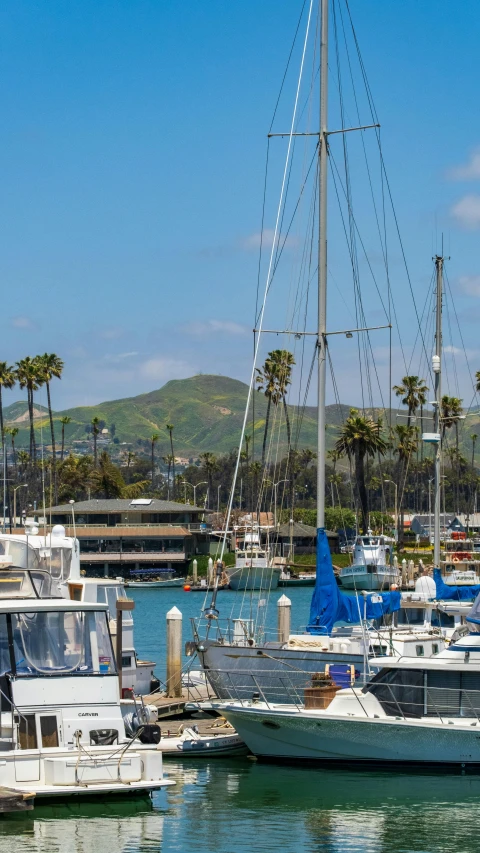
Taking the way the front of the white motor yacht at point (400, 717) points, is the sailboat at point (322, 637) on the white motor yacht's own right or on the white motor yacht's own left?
on the white motor yacht's own right

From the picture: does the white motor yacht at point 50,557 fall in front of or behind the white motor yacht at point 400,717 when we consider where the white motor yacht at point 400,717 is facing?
in front

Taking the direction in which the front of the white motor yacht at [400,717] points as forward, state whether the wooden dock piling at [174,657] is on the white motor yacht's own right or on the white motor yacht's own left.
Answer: on the white motor yacht's own right

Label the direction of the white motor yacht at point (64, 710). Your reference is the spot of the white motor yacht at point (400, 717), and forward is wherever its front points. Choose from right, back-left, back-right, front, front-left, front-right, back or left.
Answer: front-left

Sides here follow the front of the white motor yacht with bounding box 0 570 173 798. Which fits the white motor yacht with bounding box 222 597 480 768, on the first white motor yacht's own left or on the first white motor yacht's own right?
on the first white motor yacht's own right

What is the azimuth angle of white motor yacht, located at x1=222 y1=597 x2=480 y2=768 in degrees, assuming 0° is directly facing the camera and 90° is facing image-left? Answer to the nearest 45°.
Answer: approximately 90°
